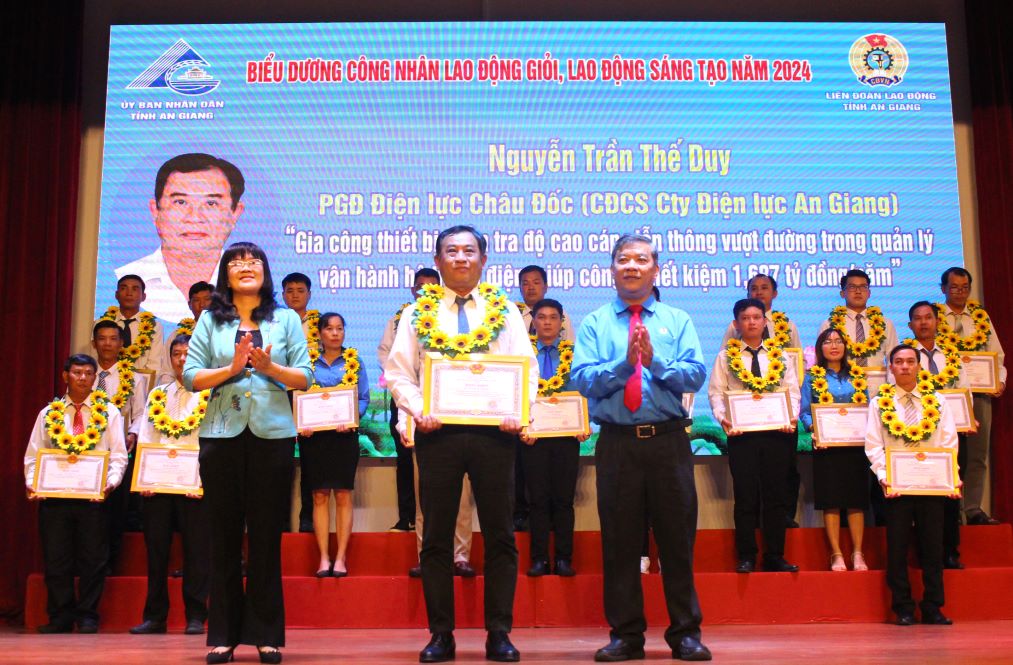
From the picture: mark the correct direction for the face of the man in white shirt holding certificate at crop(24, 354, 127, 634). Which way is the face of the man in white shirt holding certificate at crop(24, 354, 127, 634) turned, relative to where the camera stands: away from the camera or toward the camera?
toward the camera

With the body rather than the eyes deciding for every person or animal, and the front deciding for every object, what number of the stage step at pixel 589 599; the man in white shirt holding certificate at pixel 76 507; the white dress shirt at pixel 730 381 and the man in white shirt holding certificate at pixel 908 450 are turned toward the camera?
4

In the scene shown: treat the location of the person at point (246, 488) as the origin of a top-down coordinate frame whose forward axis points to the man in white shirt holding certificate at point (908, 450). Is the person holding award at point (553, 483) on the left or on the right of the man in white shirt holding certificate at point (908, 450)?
left

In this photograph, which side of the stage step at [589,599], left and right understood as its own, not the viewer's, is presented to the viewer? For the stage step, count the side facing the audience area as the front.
front

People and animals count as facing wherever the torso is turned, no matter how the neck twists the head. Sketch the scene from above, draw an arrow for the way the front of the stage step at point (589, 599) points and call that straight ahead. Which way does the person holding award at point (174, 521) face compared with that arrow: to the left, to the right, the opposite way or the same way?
the same way

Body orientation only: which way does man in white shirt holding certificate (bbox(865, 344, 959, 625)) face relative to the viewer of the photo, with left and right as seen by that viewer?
facing the viewer

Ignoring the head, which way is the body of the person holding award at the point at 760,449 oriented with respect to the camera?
toward the camera

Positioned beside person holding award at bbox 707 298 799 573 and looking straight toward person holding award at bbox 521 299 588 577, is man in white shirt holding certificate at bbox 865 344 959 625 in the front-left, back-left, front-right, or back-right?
back-left

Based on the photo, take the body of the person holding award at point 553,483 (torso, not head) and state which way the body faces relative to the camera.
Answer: toward the camera

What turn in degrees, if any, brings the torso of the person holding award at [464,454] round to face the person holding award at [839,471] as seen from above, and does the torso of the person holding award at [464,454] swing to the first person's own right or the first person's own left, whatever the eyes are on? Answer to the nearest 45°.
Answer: approximately 135° to the first person's own left

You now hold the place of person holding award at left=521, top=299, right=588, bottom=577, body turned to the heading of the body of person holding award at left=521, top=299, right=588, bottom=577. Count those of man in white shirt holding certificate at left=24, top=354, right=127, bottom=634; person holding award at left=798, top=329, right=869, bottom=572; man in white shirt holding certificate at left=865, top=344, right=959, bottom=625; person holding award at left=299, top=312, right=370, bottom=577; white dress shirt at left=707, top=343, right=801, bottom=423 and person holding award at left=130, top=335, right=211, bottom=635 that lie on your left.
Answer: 3

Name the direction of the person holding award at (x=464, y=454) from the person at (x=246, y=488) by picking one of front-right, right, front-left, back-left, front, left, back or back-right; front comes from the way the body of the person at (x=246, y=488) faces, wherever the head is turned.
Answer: left

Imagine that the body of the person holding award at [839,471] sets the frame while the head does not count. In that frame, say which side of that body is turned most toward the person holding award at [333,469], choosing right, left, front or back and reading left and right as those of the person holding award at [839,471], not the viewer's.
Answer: right

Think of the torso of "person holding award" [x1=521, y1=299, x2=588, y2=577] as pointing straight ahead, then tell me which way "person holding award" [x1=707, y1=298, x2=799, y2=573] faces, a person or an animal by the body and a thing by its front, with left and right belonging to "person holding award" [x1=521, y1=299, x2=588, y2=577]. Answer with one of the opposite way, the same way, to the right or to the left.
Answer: the same way

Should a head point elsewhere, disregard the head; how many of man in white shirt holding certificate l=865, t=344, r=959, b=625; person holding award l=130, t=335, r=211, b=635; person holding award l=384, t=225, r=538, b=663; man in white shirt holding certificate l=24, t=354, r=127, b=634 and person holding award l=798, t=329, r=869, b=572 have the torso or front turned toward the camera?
5
